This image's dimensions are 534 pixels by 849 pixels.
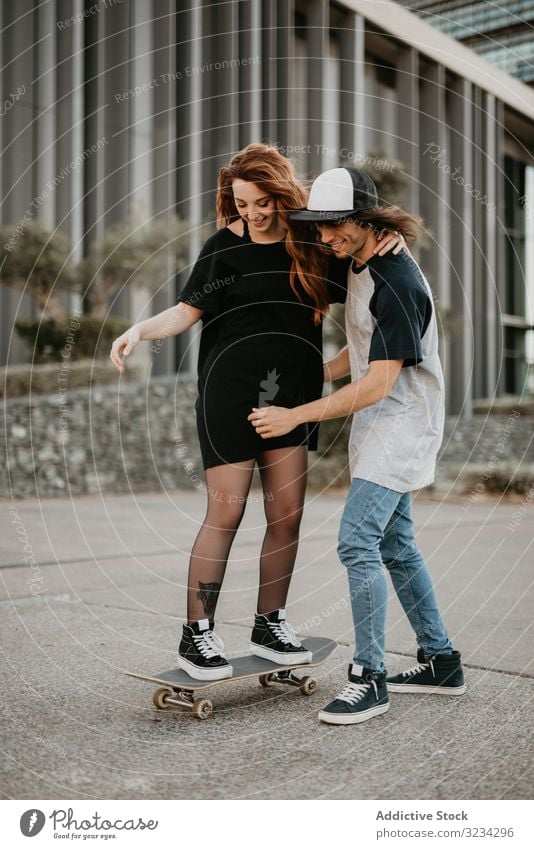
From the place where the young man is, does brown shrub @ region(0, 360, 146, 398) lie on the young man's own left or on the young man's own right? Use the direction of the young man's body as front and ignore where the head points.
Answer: on the young man's own right

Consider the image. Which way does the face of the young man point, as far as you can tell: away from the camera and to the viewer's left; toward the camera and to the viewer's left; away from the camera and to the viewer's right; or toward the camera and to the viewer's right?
toward the camera and to the viewer's left

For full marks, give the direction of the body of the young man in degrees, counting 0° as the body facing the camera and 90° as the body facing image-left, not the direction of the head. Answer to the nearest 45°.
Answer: approximately 45°
